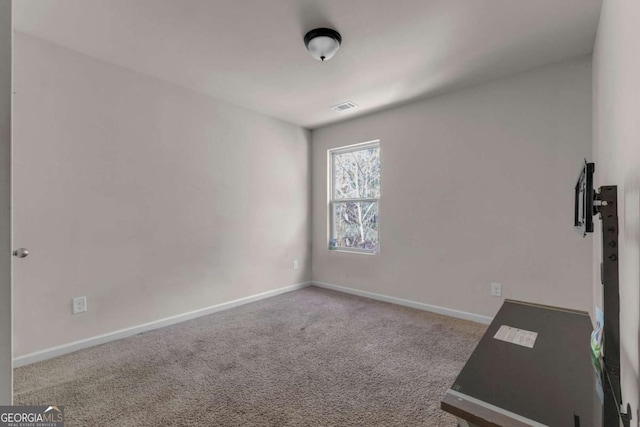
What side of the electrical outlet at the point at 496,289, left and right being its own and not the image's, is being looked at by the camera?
front

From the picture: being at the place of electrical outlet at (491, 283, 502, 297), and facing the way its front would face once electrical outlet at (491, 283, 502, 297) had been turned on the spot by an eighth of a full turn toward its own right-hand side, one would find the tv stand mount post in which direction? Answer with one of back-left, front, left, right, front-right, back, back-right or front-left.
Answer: front-left

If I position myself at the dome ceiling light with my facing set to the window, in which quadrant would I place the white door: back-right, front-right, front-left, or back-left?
back-left

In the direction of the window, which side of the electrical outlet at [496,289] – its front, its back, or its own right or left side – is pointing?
right

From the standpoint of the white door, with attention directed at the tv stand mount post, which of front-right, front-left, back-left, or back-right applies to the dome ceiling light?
front-left

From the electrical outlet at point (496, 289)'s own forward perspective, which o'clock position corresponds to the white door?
The white door is roughly at 1 o'clock from the electrical outlet.

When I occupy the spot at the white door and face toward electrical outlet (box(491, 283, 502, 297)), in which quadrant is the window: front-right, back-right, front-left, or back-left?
front-left

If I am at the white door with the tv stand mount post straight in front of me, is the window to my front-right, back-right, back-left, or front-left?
front-left
